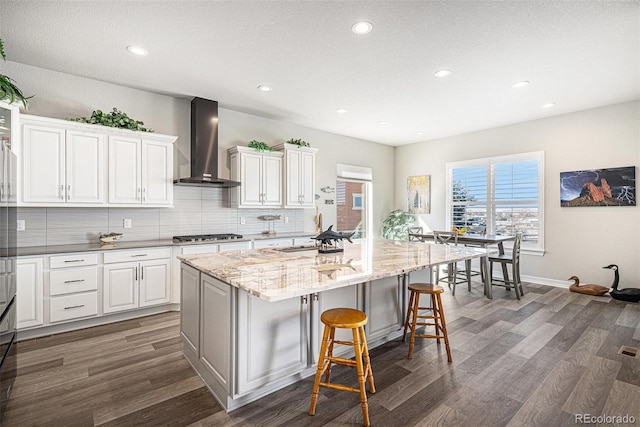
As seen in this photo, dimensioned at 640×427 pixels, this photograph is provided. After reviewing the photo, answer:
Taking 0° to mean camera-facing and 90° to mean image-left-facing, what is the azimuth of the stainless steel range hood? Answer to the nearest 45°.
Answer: approximately 0°

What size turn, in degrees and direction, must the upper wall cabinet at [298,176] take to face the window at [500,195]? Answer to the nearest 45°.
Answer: approximately 45° to its left

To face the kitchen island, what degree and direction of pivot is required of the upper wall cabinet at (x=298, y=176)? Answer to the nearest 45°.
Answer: approximately 45° to its right

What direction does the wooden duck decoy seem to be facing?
to the viewer's left

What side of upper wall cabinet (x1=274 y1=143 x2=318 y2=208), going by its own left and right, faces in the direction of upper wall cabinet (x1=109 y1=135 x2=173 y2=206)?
right

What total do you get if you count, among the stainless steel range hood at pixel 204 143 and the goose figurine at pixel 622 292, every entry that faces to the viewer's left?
1

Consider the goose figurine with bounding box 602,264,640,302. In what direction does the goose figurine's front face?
to the viewer's left
